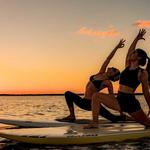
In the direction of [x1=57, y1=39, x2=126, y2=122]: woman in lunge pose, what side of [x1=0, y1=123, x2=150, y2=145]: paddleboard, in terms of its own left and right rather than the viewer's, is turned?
right

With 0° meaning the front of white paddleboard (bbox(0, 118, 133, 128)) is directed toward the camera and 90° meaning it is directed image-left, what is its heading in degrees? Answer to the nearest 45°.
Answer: approximately 90°

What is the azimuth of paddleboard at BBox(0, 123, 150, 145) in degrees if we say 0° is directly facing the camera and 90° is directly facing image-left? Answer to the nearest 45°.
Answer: approximately 90°
